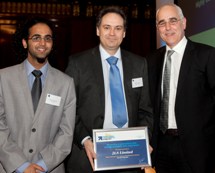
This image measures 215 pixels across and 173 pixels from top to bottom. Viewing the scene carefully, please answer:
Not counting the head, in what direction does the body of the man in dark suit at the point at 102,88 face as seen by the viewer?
toward the camera

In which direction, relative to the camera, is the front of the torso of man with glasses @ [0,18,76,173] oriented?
toward the camera

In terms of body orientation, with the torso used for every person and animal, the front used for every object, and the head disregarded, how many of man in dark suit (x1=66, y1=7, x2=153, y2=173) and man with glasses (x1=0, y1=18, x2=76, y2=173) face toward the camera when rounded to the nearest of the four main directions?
2

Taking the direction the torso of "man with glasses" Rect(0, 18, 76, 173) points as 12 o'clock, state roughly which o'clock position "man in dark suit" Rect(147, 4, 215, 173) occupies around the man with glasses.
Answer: The man in dark suit is roughly at 9 o'clock from the man with glasses.

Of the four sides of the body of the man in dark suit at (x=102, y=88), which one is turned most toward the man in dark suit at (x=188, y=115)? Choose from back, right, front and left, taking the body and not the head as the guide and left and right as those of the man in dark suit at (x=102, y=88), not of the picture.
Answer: left

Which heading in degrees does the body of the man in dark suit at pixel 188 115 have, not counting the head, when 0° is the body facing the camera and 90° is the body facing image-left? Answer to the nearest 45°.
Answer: approximately 45°
